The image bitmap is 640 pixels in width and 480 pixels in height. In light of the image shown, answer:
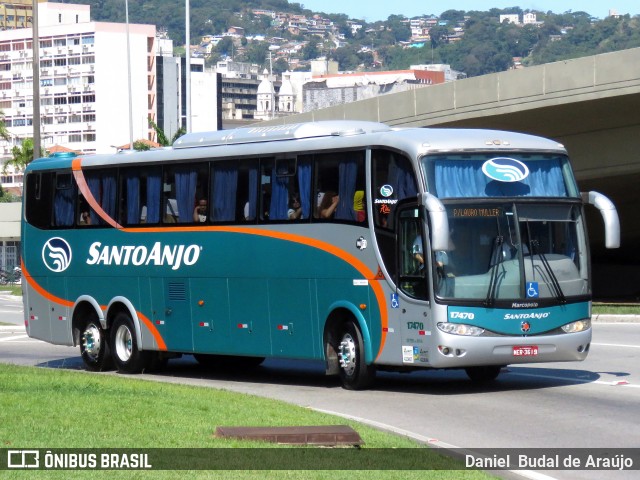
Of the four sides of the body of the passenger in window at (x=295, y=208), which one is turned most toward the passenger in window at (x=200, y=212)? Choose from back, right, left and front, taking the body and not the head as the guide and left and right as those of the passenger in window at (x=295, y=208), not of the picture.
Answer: back

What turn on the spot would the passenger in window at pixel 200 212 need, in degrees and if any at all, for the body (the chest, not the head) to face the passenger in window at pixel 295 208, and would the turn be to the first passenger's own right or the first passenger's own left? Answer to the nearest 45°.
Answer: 0° — they already face them

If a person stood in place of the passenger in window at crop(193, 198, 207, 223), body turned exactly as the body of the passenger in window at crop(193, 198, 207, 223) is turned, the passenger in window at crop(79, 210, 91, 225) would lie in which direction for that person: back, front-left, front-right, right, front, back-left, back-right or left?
back

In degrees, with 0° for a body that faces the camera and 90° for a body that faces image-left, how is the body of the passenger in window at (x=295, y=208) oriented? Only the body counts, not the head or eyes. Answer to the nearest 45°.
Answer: approximately 315°

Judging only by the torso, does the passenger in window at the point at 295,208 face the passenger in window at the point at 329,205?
yes

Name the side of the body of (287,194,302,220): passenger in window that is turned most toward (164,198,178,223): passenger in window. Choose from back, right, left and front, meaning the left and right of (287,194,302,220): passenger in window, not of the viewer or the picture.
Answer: back

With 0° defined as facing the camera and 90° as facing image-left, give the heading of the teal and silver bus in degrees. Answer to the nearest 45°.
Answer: approximately 315°

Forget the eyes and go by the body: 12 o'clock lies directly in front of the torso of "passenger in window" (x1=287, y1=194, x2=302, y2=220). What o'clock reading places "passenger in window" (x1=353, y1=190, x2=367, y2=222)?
"passenger in window" (x1=353, y1=190, x2=367, y2=222) is roughly at 12 o'clock from "passenger in window" (x1=287, y1=194, x2=302, y2=220).

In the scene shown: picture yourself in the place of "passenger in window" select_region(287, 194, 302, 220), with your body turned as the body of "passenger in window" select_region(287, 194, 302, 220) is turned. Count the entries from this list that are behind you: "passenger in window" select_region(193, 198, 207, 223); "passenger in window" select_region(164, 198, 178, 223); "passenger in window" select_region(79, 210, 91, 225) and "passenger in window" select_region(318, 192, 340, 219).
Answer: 3
